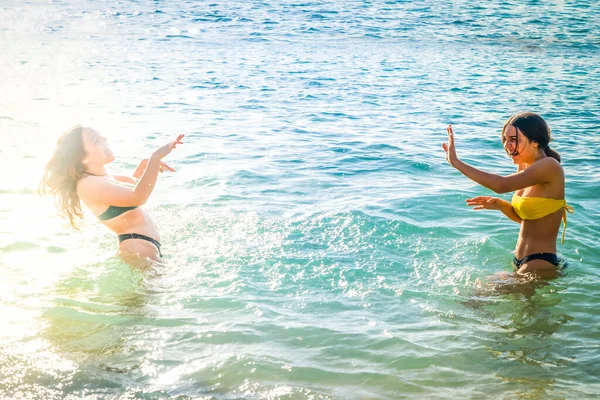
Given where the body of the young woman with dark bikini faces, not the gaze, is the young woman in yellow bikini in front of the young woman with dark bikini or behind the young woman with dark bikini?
in front

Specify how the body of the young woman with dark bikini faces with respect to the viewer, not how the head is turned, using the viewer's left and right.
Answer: facing to the right of the viewer

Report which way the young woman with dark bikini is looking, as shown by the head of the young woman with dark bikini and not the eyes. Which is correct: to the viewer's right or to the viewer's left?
to the viewer's right
